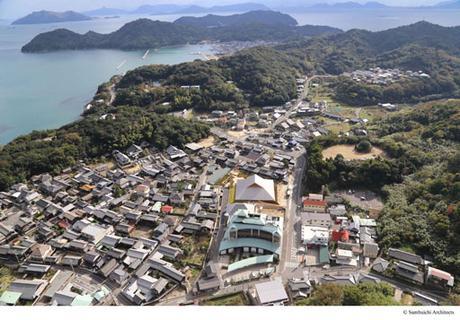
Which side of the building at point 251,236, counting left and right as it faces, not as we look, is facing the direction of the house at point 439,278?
left

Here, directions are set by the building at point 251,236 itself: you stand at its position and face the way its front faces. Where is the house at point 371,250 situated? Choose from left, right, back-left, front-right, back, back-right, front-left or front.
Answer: left

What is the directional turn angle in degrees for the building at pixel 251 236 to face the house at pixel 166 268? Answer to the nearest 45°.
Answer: approximately 45° to its right

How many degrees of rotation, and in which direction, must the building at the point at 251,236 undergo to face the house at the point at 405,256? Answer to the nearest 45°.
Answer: approximately 90° to its left

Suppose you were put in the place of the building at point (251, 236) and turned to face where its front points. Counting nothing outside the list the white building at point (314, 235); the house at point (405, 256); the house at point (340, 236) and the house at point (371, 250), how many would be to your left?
4

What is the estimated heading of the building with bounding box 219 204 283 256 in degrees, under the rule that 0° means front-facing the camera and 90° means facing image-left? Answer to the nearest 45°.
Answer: approximately 0°

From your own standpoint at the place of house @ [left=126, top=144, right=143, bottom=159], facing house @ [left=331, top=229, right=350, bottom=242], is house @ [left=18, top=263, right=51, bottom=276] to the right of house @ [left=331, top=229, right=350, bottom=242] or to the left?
right

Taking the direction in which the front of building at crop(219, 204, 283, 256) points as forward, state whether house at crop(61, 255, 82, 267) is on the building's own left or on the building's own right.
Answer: on the building's own right

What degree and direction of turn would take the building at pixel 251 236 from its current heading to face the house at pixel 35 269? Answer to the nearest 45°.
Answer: approximately 90° to its right

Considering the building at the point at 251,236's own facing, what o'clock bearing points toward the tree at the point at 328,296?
The tree is roughly at 11 o'clock from the building.

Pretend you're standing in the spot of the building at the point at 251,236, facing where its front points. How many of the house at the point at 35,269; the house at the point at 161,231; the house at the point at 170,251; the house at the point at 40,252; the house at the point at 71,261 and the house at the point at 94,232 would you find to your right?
6

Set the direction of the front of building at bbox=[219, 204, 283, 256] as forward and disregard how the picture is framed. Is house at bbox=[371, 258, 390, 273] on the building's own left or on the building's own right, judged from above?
on the building's own left

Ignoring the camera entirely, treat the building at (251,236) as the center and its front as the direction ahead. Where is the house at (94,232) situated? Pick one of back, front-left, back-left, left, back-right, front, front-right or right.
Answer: right

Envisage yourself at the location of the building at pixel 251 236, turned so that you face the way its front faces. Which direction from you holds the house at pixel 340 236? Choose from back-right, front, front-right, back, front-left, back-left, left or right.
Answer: left

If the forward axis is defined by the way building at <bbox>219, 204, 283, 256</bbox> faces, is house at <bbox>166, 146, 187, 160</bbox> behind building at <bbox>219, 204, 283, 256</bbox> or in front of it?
behind

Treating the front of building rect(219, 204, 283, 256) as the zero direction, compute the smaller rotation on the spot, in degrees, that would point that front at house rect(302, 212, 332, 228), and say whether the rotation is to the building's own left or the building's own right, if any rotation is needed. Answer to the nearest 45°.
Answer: approximately 135° to the building's own left

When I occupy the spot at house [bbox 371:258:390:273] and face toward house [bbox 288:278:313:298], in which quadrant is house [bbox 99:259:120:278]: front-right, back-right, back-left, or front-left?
front-right
